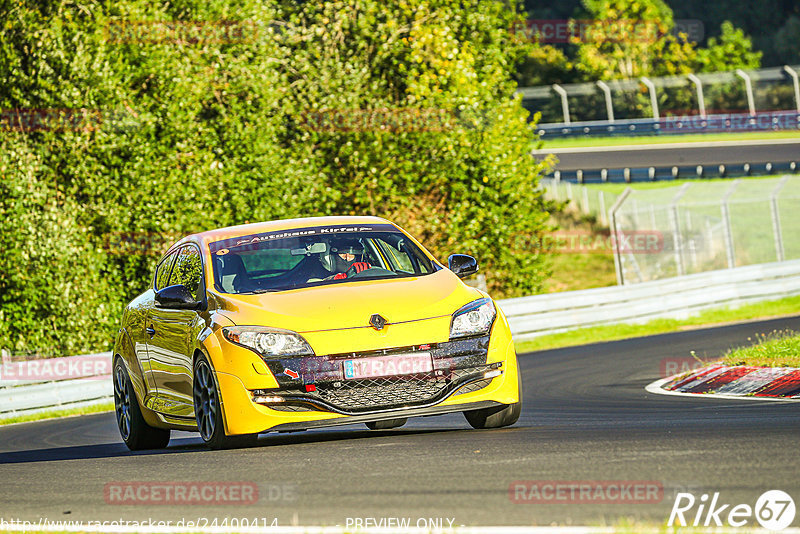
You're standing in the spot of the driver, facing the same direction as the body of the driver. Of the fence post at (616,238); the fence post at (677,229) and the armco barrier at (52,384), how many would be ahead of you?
0

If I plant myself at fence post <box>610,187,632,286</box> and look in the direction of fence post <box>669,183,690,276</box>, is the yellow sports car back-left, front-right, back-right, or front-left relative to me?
back-right

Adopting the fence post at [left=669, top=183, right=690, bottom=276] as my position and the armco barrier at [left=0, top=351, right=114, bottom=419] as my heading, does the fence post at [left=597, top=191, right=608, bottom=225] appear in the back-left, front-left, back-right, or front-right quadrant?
back-right

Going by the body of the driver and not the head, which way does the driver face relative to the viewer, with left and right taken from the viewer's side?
facing the viewer

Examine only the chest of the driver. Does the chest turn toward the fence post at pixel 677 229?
no

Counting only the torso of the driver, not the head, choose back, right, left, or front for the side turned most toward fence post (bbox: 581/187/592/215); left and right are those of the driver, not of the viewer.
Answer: back

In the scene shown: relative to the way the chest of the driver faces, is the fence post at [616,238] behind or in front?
behind

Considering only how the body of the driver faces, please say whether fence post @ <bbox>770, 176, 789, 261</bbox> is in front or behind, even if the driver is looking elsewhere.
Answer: behind

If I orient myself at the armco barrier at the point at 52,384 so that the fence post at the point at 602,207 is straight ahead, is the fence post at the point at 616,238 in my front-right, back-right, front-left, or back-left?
front-right

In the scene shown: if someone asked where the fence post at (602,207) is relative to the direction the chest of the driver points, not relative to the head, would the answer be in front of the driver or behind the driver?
behind

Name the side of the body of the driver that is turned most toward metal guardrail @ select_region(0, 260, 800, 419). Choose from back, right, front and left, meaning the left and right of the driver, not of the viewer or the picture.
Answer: back

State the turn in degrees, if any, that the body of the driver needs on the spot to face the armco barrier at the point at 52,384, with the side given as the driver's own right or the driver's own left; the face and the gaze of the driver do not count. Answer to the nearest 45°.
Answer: approximately 135° to the driver's own right
